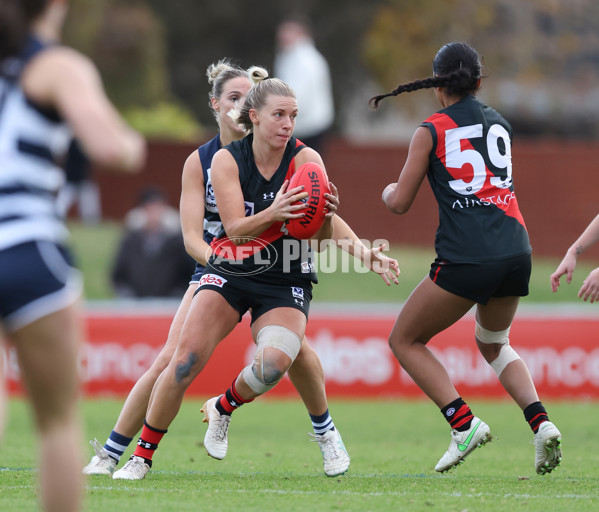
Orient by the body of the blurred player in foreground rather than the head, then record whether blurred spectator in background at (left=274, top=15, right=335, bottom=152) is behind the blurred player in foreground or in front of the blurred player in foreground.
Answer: in front

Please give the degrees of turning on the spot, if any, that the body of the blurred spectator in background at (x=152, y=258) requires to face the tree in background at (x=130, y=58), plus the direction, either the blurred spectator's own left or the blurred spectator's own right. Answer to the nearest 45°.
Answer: approximately 180°

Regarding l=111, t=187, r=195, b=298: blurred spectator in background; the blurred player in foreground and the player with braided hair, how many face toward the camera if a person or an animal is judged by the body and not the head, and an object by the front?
1

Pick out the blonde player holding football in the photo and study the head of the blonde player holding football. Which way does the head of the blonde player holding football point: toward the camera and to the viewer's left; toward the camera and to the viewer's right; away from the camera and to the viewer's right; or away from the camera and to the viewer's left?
toward the camera and to the viewer's right

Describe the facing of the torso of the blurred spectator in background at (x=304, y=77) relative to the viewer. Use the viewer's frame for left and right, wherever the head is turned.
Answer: facing the viewer and to the left of the viewer

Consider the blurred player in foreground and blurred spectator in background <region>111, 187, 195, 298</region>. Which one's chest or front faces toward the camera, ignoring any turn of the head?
the blurred spectator in background

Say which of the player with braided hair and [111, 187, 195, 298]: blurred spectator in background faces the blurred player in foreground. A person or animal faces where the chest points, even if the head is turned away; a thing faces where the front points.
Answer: the blurred spectator in background

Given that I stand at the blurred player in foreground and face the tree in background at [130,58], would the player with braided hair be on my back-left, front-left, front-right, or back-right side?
front-right

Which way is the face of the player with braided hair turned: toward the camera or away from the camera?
away from the camera

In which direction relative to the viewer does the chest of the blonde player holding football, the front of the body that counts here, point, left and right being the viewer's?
facing the viewer and to the right of the viewer

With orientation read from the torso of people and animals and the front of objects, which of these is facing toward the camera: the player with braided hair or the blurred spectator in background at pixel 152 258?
the blurred spectator in background

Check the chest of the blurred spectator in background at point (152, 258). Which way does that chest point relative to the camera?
toward the camera

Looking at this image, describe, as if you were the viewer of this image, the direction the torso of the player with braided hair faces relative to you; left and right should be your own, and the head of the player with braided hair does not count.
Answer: facing away from the viewer and to the left of the viewer

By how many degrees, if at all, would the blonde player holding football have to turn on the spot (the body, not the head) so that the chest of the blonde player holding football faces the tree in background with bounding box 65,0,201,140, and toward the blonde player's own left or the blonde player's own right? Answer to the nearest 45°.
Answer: approximately 135° to the blonde player's own left

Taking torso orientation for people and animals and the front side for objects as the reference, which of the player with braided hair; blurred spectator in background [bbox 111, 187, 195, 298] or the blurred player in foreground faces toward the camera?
the blurred spectator in background
